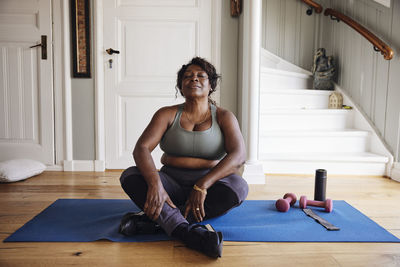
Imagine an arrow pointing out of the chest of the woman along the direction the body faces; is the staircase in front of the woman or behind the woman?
behind

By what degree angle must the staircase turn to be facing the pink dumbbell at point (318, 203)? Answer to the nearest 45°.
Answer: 0° — it already faces it

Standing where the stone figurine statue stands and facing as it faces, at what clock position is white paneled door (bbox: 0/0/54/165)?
The white paneled door is roughly at 2 o'clock from the stone figurine statue.

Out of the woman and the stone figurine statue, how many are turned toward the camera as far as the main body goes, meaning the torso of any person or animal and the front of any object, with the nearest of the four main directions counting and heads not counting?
2

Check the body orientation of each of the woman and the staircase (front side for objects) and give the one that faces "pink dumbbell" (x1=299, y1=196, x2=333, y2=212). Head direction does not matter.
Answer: the staircase

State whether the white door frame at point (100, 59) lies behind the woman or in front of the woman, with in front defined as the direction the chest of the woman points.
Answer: behind

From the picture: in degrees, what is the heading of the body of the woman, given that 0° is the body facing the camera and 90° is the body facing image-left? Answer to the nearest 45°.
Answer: approximately 0°

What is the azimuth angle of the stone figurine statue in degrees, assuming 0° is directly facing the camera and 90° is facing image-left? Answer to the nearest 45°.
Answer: approximately 0°
